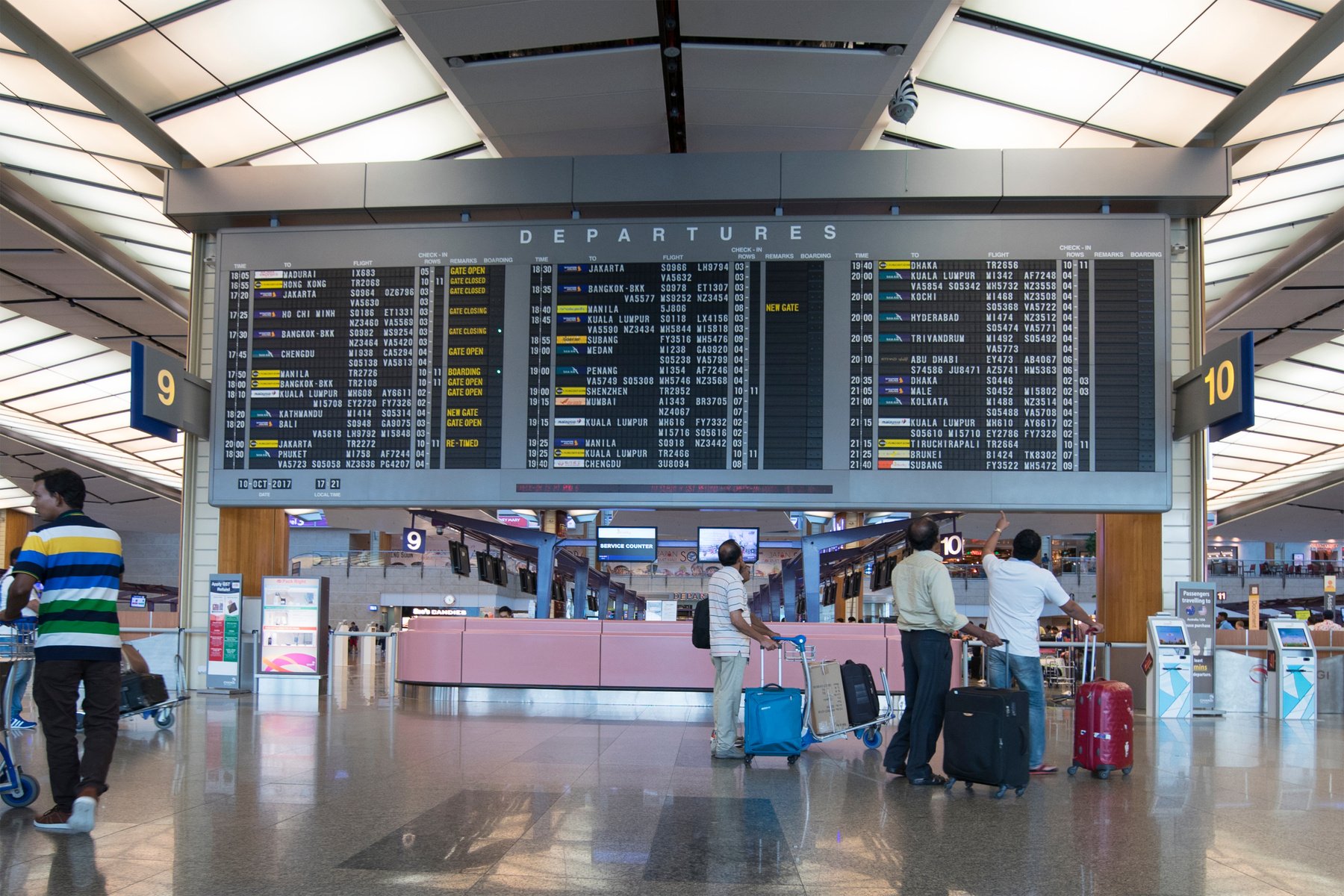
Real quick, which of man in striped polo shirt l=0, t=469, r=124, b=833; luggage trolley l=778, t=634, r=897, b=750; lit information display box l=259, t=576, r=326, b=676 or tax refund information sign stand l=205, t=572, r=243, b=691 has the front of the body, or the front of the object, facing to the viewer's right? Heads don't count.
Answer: the luggage trolley

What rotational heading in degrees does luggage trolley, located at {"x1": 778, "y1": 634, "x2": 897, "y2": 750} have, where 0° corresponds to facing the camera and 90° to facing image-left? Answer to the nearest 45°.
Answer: approximately 270°

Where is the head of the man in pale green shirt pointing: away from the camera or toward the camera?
away from the camera

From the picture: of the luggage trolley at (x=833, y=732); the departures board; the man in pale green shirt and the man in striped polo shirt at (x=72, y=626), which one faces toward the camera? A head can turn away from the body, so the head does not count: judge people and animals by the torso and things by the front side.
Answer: the departures board

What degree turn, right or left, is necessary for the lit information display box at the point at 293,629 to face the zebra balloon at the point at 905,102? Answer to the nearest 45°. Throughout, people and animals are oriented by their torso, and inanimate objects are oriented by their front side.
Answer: approximately 45° to its left

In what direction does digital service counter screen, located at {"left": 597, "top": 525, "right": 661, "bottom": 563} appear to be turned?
toward the camera

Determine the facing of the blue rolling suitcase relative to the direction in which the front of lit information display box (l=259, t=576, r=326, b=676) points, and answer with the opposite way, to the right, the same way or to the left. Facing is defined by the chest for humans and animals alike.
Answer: the same way

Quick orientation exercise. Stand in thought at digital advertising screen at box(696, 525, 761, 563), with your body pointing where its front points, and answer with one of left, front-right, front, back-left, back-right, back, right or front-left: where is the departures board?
front

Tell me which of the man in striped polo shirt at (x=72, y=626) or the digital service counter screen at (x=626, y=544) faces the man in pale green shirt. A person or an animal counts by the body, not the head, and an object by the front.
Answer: the digital service counter screen

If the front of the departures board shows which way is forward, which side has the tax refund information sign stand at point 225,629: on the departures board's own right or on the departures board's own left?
on the departures board's own right

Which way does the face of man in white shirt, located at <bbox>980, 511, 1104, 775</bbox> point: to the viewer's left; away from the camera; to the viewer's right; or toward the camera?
away from the camera

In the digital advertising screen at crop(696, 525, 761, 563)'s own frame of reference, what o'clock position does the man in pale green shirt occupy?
The man in pale green shirt is roughly at 12 o'clock from the digital advertising screen.

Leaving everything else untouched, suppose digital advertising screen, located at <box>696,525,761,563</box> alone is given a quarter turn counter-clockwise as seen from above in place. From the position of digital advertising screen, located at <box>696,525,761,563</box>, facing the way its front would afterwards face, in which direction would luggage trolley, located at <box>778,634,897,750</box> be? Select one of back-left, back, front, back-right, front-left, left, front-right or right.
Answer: right

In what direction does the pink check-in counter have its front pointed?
toward the camera
